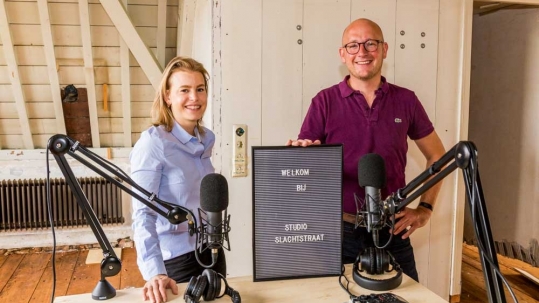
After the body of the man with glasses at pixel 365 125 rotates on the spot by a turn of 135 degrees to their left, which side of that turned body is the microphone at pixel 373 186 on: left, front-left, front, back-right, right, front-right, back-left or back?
back-right

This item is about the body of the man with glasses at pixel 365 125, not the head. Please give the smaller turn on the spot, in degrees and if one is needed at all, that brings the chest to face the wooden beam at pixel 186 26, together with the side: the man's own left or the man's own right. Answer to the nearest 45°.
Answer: approximately 135° to the man's own right

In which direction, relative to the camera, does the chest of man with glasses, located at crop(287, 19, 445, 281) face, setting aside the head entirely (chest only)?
toward the camera

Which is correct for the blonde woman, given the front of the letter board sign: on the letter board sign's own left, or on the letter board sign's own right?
on the letter board sign's own right

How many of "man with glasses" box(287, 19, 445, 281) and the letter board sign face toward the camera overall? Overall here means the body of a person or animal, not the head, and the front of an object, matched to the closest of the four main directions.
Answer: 2

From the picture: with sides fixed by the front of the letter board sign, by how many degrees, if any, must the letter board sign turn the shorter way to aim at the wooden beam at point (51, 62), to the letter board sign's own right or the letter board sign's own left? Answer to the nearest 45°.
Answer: approximately 135° to the letter board sign's own right

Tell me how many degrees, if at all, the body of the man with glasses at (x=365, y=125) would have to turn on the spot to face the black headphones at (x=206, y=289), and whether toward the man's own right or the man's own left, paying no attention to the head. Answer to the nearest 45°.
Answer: approximately 45° to the man's own right

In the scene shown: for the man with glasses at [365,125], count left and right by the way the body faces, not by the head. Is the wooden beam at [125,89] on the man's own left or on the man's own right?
on the man's own right

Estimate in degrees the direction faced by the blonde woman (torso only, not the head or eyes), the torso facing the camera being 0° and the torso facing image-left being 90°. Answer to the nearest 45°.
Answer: approximately 315°

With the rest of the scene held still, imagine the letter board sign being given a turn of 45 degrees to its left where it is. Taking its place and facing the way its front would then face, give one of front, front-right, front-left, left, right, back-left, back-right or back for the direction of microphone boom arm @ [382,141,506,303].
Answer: front

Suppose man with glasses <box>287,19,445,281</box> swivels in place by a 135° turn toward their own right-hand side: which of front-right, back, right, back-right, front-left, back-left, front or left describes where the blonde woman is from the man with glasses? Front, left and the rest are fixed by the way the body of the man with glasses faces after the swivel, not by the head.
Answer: left

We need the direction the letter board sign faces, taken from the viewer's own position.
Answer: facing the viewer
